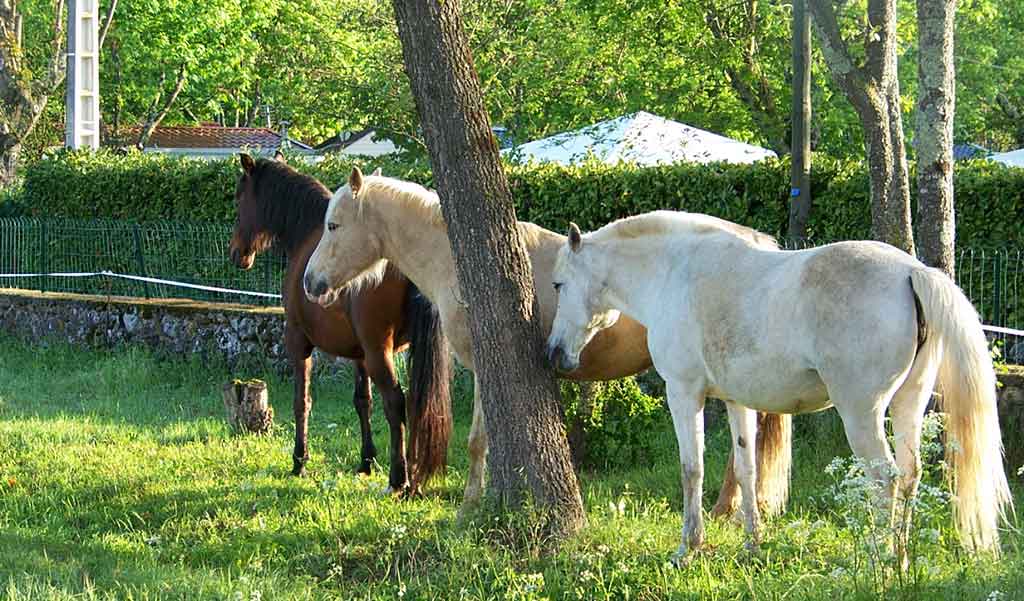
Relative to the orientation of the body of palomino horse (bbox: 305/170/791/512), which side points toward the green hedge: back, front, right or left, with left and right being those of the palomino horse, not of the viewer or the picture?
right

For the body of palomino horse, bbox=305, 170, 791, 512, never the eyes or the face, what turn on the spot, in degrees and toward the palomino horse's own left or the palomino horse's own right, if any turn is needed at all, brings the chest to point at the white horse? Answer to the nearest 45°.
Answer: approximately 135° to the palomino horse's own left

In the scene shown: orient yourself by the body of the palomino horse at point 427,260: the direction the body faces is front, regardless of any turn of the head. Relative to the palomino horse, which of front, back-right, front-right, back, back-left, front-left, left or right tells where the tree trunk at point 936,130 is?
back

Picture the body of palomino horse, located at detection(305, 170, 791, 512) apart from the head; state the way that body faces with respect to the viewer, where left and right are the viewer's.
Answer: facing to the left of the viewer

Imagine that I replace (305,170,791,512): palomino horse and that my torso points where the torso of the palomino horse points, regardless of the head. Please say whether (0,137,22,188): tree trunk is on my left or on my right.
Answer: on my right

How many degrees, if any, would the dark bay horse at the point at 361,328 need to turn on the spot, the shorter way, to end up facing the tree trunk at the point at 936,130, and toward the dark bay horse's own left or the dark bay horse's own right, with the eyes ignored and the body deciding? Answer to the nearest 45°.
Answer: approximately 135° to the dark bay horse's own right

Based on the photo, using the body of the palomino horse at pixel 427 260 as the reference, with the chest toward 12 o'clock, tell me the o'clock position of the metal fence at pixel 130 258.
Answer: The metal fence is roughly at 2 o'clock from the palomino horse.

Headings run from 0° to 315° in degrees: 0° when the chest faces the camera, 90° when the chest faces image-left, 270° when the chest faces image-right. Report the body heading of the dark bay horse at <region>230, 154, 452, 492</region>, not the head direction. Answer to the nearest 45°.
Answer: approximately 135°

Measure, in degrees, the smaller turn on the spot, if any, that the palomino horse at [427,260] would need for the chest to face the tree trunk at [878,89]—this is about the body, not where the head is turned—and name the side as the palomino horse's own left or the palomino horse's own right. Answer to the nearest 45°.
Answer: approximately 180°
